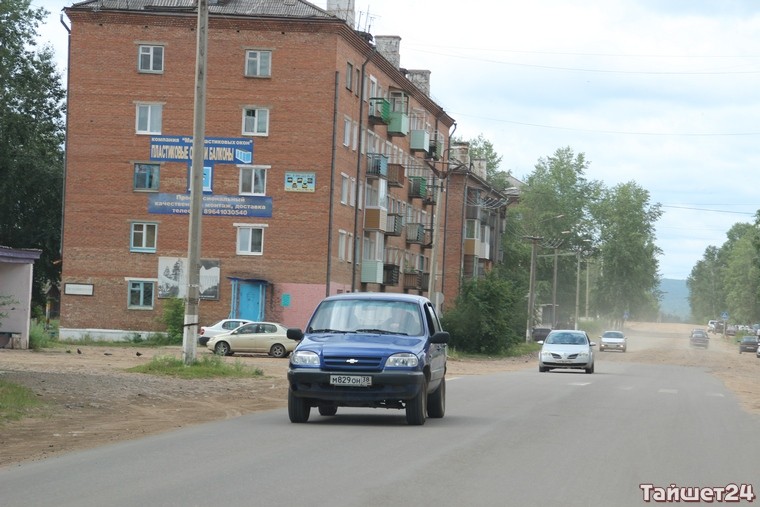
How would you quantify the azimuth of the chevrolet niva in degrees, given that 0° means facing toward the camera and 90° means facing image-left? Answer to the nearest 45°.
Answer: approximately 0°

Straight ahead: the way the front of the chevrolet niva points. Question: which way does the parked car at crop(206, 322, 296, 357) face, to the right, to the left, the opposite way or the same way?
to the right

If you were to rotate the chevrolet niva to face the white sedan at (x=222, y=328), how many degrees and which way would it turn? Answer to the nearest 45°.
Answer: approximately 180°

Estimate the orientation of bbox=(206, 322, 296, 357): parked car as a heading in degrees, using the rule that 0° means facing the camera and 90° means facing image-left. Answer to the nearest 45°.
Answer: approximately 90°

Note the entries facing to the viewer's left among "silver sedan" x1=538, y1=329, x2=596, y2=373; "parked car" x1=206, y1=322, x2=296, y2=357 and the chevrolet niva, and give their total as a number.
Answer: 1

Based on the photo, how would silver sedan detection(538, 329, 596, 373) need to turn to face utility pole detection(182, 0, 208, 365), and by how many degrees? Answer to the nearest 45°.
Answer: approximately 45° to its right

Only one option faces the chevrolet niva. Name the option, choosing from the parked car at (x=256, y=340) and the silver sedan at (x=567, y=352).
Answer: the silver sedan

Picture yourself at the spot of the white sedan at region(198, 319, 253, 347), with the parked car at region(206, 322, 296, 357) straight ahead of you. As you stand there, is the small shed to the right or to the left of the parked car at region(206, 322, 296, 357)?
right

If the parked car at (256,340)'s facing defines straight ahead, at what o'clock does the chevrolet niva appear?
The chevrolet niva is roughly at 9 o'clock from the parked car.

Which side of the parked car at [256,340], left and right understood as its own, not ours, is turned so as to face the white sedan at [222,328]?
right

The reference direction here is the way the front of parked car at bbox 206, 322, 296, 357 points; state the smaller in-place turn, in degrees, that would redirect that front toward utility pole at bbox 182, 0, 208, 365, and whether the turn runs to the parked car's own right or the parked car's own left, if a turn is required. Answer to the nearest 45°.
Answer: approximately 90° to the parked car's own left

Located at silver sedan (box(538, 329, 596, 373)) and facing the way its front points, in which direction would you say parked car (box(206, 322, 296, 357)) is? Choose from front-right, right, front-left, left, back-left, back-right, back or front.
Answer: right
